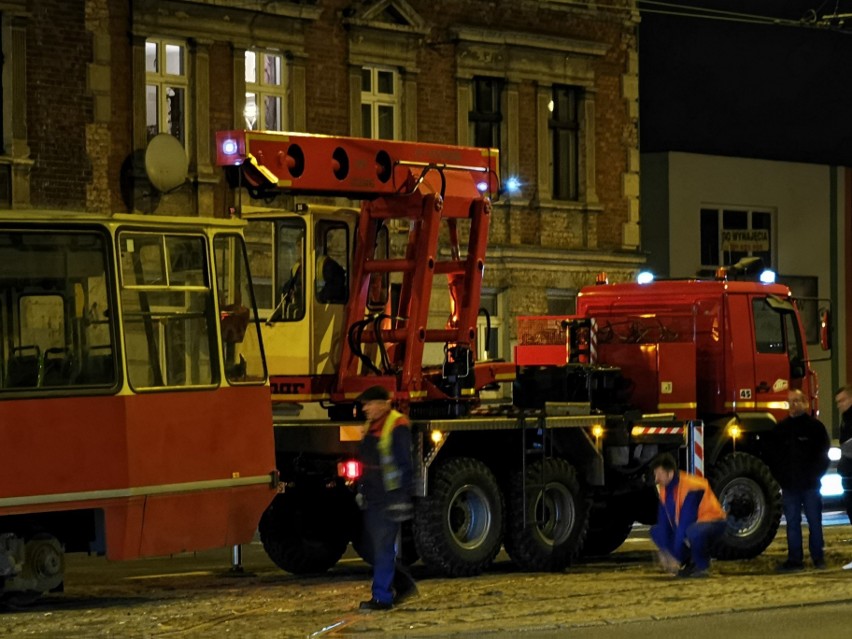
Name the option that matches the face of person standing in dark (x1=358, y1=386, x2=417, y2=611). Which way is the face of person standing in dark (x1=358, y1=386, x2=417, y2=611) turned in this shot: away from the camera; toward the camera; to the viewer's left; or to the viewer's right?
to the viewer's left

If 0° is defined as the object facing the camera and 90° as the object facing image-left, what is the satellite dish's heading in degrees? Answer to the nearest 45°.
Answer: approximately 315°

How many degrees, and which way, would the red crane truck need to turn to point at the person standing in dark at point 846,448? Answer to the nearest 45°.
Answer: approximately 45° to its right

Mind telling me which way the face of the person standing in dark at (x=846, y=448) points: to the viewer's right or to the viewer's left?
to the viewer's left

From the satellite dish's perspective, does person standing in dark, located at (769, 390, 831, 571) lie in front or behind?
in front

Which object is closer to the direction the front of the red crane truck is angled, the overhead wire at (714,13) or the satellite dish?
the overhead wire

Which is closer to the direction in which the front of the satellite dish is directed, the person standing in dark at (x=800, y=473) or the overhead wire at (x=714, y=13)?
the person standing in dark

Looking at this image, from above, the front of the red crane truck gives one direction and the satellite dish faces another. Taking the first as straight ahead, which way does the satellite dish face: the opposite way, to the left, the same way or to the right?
to the right

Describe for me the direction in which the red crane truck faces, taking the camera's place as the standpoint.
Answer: facing away from the viewer and to the right of the viewer
